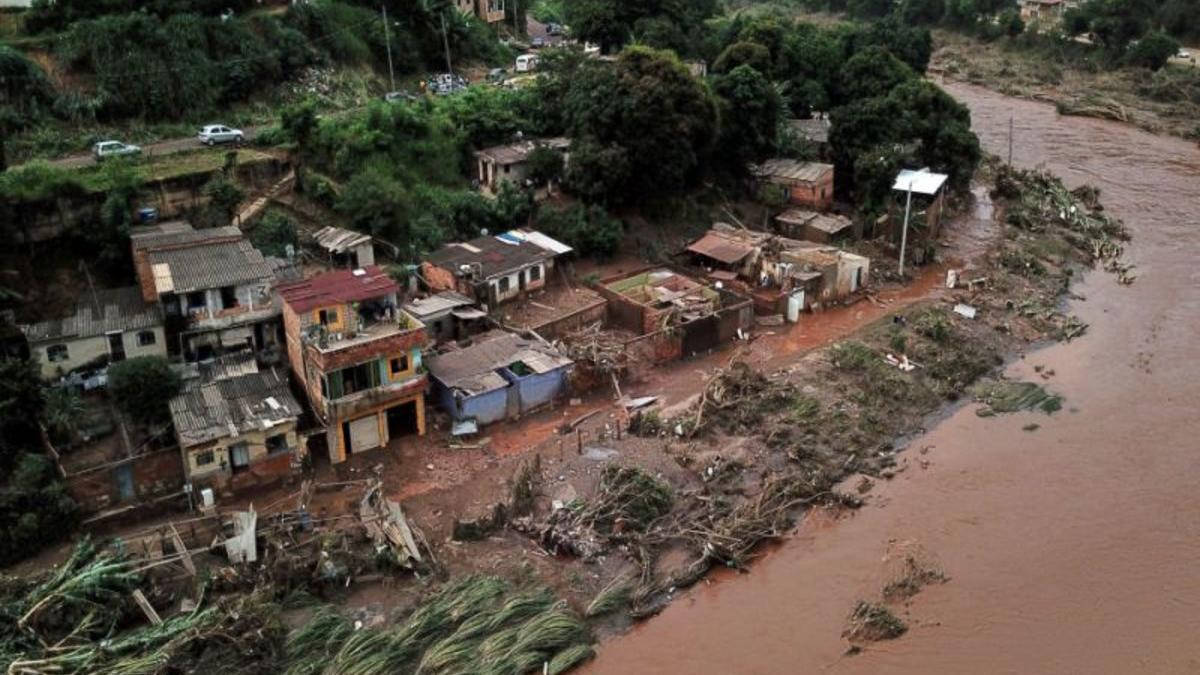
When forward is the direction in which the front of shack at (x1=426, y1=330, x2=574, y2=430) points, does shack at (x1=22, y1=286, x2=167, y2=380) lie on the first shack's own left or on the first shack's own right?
on the first shack's own right

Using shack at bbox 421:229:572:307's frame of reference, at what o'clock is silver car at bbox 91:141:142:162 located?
The silver car is roughly at 5 o'clock from the shack.

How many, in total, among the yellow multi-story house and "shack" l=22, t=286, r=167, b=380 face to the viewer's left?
0

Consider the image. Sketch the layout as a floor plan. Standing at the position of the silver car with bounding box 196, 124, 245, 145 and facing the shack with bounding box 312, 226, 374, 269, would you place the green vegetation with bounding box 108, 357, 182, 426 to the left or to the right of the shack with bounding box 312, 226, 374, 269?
right

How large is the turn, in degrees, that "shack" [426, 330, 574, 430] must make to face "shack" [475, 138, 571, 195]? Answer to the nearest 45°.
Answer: approximately 135° to its left

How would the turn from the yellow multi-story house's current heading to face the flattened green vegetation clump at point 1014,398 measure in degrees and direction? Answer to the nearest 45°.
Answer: approximately 45° to its left

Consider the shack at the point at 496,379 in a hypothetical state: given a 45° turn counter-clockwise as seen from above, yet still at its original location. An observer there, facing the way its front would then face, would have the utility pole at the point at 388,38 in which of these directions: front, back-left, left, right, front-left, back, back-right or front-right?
left

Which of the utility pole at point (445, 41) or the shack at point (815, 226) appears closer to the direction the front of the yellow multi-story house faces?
the shack

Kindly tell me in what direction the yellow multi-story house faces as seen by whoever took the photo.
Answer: facing the viewer and to the right of the viewer

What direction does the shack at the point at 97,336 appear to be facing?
toward the camera

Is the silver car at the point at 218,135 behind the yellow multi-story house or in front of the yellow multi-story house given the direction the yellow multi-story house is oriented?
behind

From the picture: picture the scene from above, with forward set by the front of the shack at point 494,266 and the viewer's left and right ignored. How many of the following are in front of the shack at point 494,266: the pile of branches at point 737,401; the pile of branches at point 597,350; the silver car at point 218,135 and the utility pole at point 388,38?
2

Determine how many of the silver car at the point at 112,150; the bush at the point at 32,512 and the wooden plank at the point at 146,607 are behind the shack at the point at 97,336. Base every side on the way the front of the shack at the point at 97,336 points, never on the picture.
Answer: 1

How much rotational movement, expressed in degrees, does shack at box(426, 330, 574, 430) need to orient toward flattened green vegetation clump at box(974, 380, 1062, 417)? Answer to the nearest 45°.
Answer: approximately 45° to its left

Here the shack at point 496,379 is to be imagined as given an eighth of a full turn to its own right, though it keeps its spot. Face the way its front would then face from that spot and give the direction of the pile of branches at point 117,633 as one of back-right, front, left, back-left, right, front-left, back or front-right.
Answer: front-right

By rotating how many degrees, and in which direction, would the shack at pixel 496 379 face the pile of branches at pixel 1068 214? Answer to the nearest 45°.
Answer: approximately 90° to its left

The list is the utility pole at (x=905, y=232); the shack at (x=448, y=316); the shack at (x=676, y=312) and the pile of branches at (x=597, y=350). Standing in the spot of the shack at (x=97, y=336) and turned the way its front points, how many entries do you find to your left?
4

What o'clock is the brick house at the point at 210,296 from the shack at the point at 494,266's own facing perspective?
The brick house is roughly at 3 o'clock from the shack.

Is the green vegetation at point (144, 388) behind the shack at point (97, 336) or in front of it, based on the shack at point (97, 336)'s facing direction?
in front
